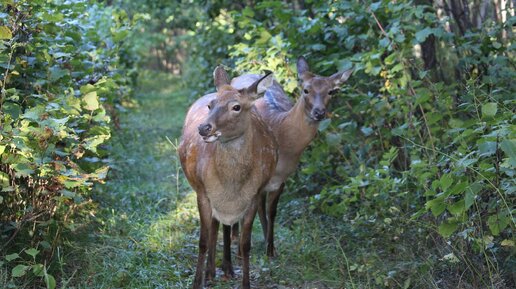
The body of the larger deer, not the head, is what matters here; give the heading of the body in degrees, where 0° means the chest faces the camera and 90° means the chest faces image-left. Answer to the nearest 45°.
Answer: approximately 0°

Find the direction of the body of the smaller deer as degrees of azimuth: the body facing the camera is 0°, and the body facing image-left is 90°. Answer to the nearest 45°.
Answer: approximately 315°

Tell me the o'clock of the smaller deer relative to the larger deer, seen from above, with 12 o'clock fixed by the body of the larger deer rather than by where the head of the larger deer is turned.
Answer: The smaller deer is roughly at 7 o'clock from the larger deer.

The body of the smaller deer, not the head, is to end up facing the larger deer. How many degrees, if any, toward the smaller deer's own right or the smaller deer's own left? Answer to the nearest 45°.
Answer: approximately 90° to the smaller deer's own right
